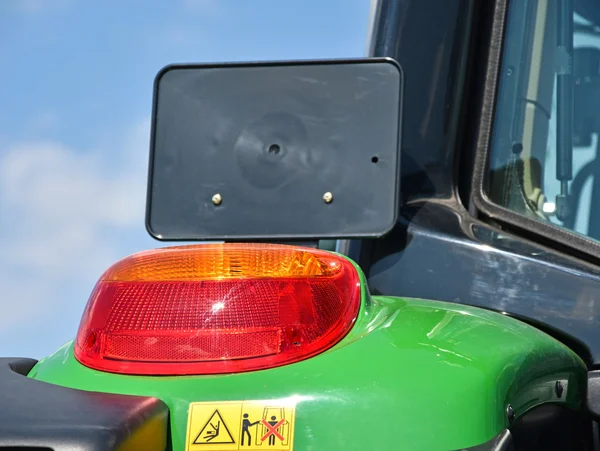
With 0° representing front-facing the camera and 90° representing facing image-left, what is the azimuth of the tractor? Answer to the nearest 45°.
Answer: approximately 180°
